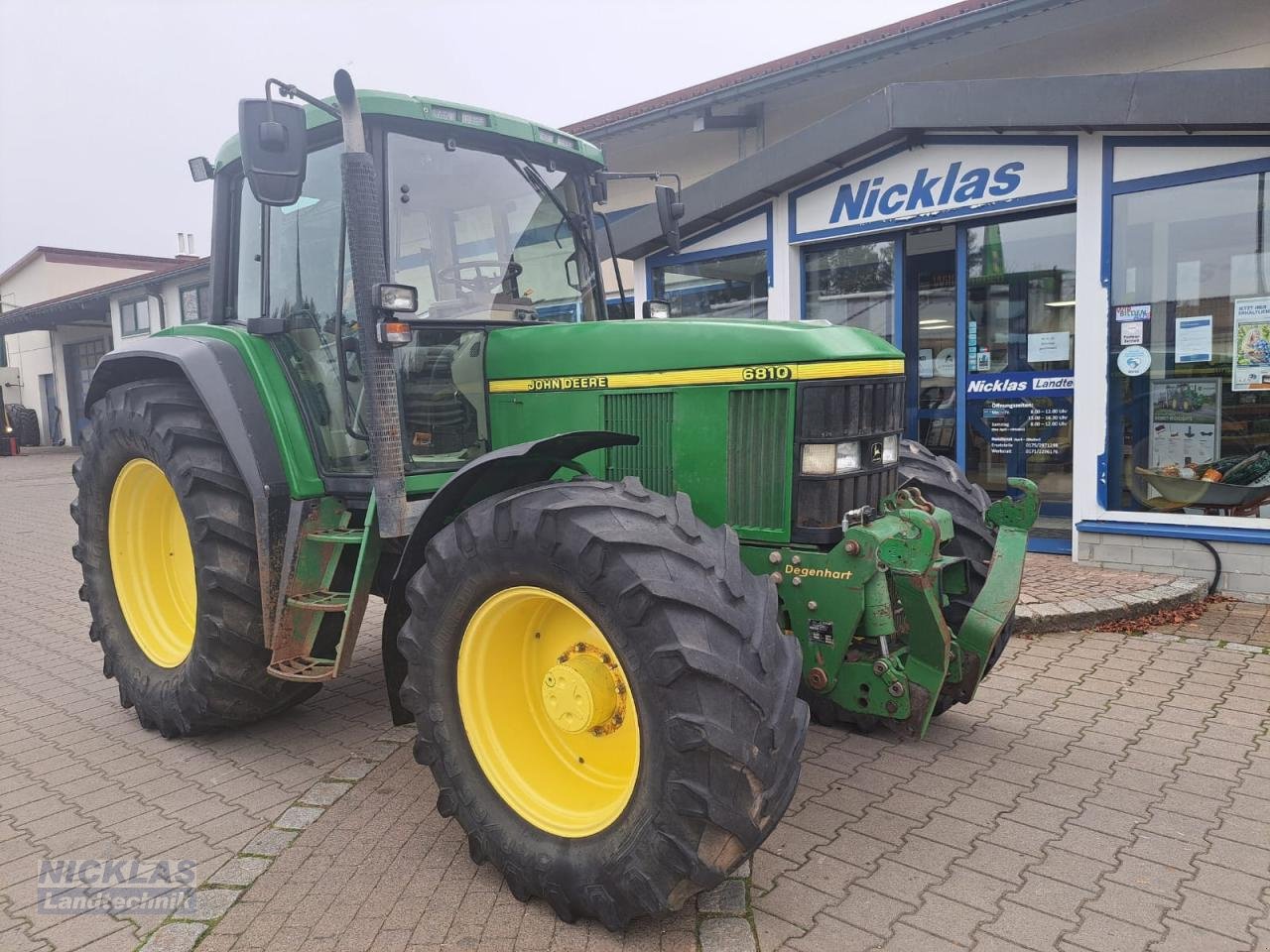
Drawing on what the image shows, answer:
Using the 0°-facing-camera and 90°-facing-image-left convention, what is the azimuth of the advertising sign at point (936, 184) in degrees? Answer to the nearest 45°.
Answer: approximately 45°

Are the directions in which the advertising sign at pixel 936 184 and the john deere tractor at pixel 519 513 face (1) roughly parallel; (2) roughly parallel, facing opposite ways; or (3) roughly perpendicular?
roughly perpendicular

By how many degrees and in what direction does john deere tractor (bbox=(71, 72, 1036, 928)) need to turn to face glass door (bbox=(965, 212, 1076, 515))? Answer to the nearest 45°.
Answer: approximately 90° to its left

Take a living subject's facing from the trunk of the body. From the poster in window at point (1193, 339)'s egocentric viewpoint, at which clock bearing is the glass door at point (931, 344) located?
The glass door is roughly at 4 o'clock from the poster in window.
